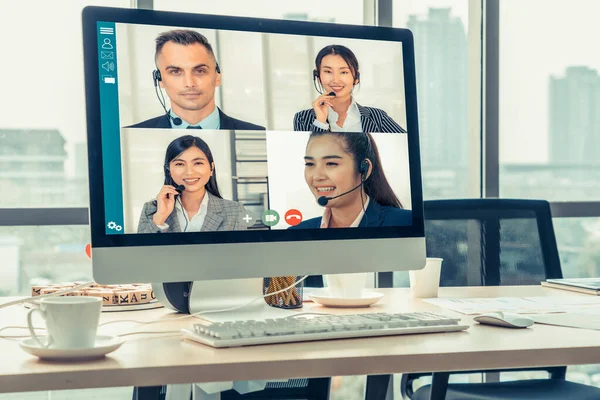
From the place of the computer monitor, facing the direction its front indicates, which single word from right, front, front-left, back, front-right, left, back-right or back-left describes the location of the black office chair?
left

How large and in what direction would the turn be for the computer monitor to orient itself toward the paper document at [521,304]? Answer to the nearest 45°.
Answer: approximately 45° to its left

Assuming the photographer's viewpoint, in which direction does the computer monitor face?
facing the viewer and to the right of the viewer
